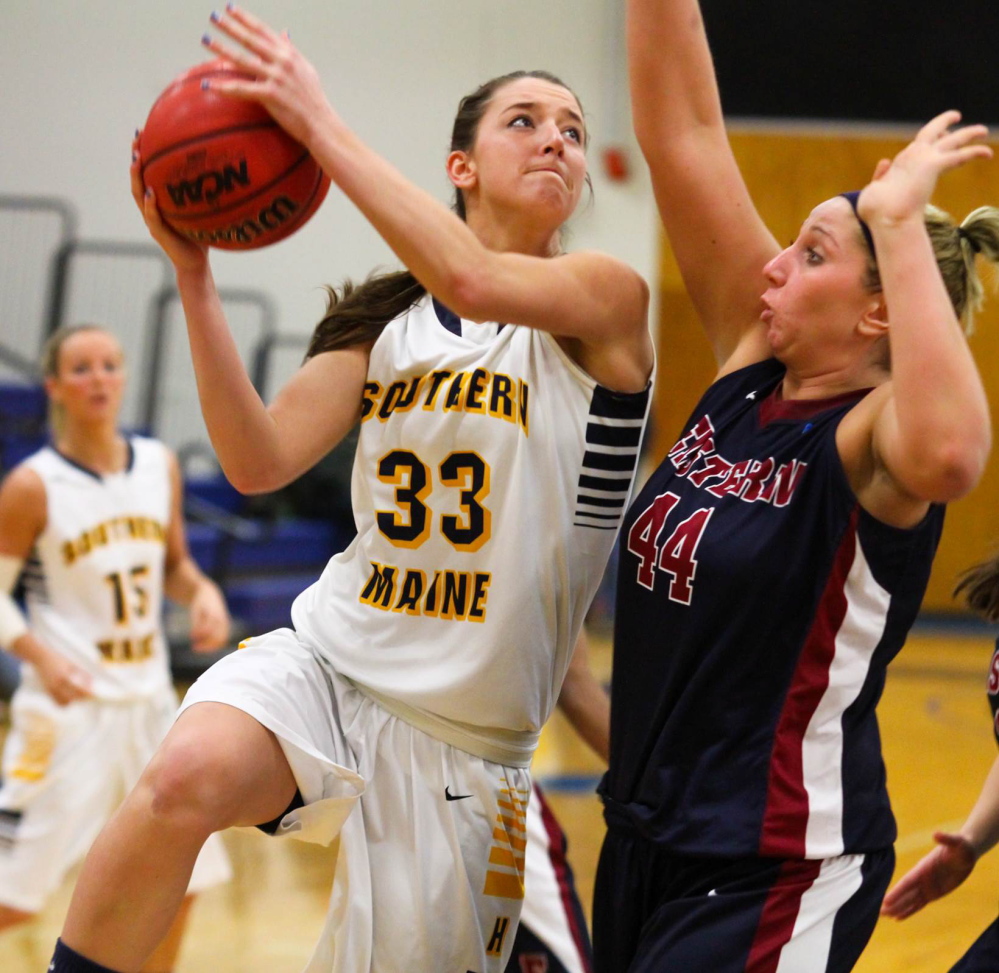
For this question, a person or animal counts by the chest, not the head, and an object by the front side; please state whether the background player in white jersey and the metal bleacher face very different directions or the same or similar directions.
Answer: same or similar directions

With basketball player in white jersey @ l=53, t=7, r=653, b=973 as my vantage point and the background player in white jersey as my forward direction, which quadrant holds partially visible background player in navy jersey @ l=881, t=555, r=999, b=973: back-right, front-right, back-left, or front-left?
front-right

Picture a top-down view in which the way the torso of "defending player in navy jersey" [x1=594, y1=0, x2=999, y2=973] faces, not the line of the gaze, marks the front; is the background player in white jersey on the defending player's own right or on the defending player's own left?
on the defending player's own right

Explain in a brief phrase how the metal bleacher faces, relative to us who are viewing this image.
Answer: facing the viewer and to the right of the viewer

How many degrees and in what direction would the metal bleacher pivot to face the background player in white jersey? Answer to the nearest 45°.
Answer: approximately 45° to its right

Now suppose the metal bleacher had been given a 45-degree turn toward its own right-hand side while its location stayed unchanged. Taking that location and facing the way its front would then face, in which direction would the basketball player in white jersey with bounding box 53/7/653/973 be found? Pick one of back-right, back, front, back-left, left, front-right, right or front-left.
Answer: front

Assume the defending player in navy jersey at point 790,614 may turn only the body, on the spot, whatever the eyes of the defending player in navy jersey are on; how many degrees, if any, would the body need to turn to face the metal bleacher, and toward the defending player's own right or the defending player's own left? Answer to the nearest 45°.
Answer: approximately 90° to the defending player's own right

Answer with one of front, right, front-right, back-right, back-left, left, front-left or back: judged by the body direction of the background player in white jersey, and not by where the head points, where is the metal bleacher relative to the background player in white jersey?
back-left

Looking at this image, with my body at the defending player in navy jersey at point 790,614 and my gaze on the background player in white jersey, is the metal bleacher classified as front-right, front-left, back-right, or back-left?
front-right

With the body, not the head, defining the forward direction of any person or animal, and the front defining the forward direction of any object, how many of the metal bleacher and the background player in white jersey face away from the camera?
0

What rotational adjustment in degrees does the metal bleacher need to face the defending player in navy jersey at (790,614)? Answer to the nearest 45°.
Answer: approximately 45° to its right

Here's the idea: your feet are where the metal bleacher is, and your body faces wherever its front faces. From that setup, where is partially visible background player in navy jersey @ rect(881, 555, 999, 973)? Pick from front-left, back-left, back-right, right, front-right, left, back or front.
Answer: front-right

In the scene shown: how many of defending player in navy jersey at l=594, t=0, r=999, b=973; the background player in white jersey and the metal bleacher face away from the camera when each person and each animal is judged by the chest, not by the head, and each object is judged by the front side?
0

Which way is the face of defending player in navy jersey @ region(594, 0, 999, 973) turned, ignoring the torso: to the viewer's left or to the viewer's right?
to the viewer's left
